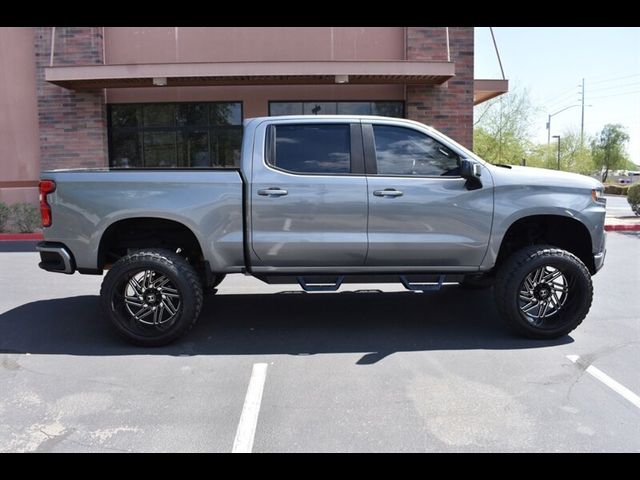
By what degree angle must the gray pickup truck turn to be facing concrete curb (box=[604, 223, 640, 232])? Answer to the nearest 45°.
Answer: approximately 45° to its left

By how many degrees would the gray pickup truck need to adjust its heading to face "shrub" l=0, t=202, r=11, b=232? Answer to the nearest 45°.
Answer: approximately 135° to its left

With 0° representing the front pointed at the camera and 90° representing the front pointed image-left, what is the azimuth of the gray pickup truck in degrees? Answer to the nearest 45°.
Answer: approximately 270°

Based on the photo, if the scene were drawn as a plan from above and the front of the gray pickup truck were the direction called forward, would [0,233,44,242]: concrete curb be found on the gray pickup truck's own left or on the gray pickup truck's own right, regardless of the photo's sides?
on the gray pickup truck's own left

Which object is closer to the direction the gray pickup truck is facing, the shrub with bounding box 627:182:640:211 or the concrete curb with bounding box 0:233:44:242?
the shrub

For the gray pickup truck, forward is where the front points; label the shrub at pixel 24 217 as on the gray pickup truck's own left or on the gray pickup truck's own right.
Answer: on the gray pickup truck's own left

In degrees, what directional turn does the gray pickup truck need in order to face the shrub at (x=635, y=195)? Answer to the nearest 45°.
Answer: approximately 45° to its left
